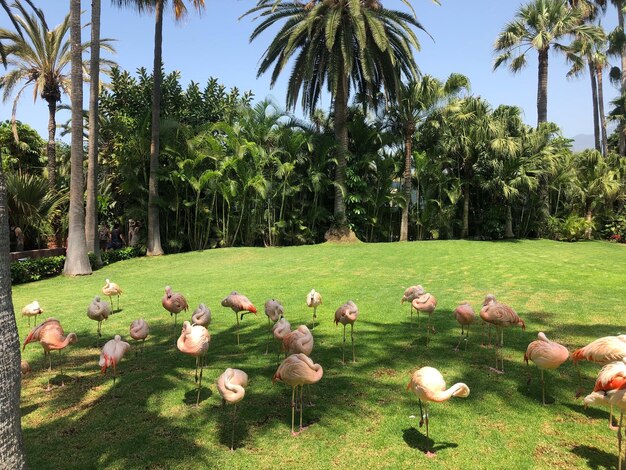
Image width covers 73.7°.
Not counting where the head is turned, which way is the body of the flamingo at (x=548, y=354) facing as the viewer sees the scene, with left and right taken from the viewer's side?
facing to the right of the viewer

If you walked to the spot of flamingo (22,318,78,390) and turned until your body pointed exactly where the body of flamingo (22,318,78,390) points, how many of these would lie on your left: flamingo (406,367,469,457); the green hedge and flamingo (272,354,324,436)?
1

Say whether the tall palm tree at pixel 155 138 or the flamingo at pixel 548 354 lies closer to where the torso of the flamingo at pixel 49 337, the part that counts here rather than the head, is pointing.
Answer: the flamingo

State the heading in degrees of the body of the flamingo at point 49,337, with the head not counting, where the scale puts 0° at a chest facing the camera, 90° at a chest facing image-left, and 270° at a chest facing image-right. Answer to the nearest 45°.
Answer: approximately 270°

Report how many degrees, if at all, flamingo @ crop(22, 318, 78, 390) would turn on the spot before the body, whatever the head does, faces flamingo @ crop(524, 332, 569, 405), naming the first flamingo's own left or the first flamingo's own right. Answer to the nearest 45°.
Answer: approximately 45° to the first flamingo's own right
